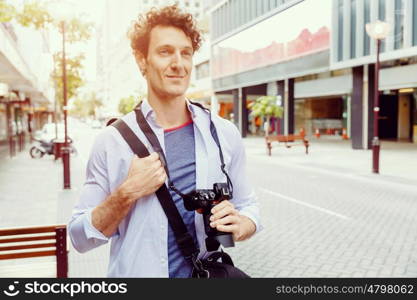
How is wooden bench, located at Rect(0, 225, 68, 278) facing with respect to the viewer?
away from the camera

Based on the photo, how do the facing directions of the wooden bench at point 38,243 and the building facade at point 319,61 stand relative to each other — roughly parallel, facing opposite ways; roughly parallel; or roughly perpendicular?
roughly perpendicular

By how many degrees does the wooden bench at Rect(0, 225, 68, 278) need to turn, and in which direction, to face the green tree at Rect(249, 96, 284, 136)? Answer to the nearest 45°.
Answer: approximately 45° to its right

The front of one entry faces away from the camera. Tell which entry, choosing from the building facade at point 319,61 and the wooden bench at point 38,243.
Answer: the wooden bench

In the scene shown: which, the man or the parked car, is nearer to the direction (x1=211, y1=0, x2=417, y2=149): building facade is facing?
the parked car

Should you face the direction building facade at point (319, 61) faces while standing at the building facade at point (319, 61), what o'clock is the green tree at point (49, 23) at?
The green tree is roughly at 11 o'clock from the building facade.

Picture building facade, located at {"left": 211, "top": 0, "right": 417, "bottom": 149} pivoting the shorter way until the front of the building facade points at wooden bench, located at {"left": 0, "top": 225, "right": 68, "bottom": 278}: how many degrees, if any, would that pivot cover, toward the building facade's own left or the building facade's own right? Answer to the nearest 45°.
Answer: approximately 45° to the building facade's own left

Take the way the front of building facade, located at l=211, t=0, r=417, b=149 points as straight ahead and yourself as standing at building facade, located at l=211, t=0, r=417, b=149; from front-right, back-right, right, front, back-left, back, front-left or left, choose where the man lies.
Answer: front-left

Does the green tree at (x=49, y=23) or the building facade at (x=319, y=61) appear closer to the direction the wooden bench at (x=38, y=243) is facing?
the green tree

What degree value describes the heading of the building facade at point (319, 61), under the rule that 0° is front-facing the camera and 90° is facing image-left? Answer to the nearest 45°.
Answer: approximately 45°

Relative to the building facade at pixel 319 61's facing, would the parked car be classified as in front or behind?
in front

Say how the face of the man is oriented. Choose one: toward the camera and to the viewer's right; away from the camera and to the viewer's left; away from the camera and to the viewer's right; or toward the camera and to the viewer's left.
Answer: toward the camera and to the viewer's right
